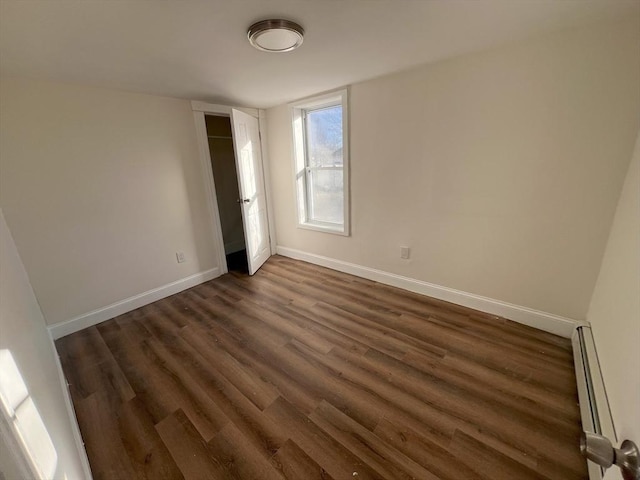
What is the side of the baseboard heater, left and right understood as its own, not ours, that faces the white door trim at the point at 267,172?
front

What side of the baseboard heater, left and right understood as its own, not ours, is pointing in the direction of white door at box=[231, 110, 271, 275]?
front

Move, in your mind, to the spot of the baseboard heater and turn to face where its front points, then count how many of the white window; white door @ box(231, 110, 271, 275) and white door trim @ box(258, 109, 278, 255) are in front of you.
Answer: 3

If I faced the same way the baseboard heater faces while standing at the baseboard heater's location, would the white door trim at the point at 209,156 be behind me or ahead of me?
ahead

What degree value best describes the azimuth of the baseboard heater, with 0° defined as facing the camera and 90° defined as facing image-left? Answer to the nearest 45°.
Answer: approximately 90°

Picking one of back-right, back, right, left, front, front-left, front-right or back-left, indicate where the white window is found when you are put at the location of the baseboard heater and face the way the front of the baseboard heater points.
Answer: front

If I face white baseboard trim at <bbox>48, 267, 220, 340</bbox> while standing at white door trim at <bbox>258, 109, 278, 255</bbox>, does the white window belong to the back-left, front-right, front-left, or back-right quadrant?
back-left

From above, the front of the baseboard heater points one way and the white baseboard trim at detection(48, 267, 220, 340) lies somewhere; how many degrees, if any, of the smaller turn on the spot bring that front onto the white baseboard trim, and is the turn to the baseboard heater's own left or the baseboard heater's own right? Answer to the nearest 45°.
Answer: approximately 45° to the baseboard heater's own left
